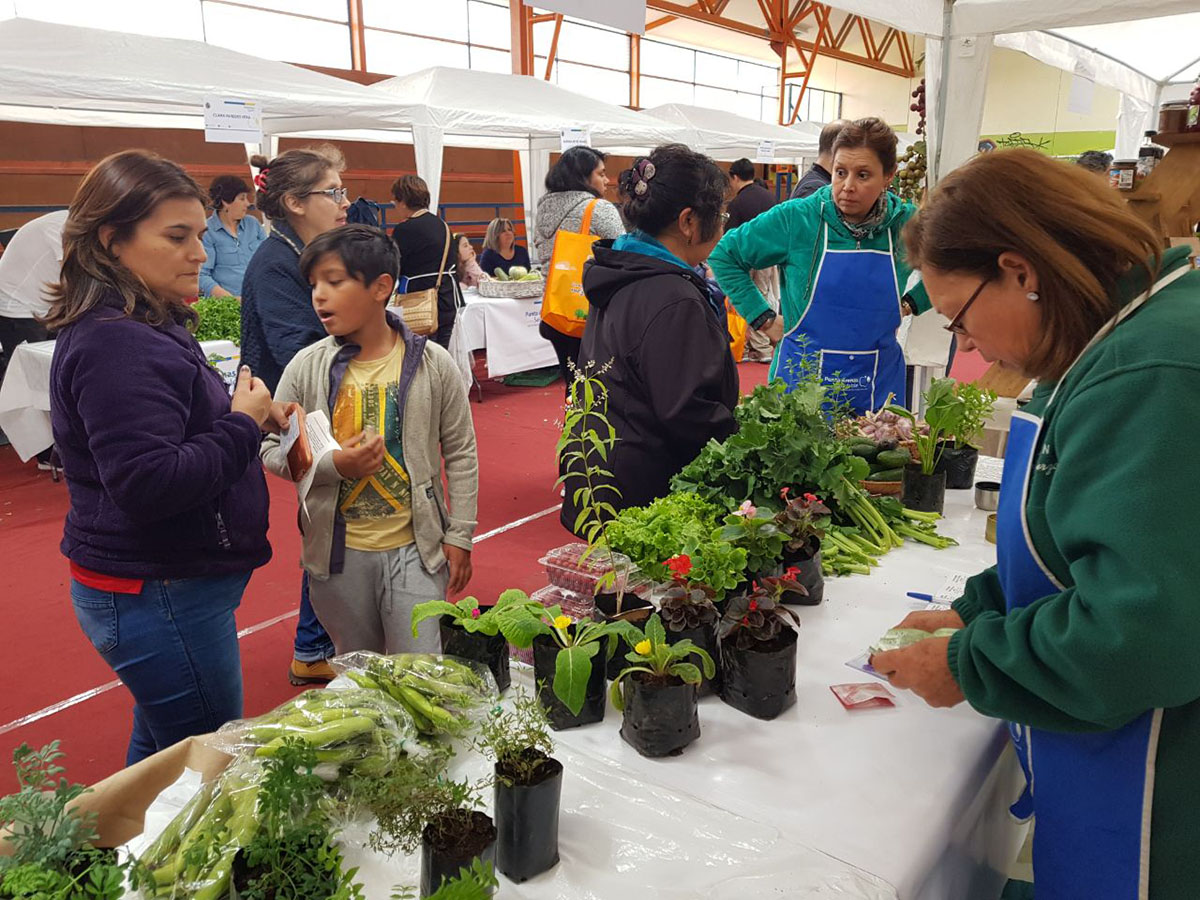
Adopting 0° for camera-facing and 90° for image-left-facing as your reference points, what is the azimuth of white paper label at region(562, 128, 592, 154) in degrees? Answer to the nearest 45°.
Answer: approximately 0°

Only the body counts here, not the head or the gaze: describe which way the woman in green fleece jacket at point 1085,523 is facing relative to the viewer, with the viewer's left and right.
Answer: facing to the left of the viewer

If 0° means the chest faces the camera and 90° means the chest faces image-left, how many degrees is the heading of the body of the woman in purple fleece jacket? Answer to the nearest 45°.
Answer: approximately 270°

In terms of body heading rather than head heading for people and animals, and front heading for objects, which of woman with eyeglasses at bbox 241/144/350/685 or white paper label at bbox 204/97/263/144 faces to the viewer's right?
the woman with eyeglasses

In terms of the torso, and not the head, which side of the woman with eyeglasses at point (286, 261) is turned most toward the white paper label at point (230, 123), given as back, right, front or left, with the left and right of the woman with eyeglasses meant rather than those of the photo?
left

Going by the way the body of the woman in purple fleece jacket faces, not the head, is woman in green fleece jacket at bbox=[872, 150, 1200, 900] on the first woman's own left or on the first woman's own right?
on the first woman's own right

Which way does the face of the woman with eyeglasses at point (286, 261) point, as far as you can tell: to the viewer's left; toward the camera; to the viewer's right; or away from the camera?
to the viewer's right

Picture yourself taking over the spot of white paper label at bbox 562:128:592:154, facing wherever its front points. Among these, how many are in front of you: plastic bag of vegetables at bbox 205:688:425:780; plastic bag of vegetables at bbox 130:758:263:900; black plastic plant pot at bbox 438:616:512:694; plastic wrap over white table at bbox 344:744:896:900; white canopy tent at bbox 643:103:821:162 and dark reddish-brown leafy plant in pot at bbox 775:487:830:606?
5

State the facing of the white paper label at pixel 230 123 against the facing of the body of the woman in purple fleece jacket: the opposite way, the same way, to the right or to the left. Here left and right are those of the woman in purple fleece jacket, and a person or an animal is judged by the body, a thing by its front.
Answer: to the right

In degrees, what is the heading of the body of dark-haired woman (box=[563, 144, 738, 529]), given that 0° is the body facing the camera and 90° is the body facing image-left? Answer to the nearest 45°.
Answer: approximately 225°

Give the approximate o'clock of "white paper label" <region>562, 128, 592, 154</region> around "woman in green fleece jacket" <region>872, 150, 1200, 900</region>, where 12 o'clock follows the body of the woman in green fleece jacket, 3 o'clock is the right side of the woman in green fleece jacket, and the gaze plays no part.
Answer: The white paper label is roughly at 2 o'clock from the woman in green fleece jacket.

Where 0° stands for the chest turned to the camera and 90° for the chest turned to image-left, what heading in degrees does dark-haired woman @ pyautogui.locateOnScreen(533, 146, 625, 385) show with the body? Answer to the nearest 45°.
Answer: approximately 225°
